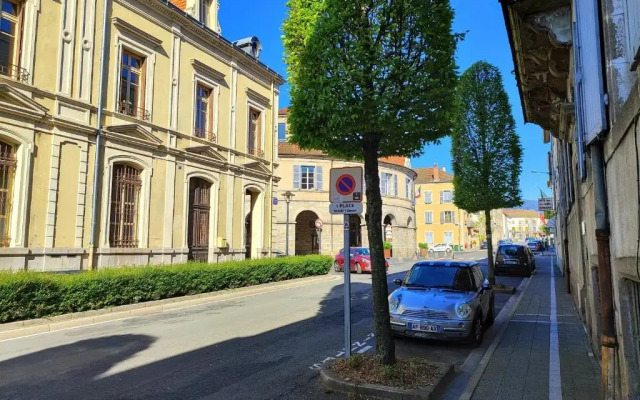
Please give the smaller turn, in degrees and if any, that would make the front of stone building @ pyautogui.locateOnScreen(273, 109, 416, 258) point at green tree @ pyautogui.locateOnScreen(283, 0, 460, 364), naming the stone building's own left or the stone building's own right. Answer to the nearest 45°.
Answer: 0° — it already faces it

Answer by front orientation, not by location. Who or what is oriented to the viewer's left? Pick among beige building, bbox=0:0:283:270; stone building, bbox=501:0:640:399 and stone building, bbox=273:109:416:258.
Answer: stone building, bbox=501:0:640:399

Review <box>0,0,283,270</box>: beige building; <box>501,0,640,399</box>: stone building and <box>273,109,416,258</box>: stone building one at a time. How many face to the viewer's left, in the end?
1

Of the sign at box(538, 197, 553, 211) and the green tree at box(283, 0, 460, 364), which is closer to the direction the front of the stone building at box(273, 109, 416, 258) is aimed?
the green tree

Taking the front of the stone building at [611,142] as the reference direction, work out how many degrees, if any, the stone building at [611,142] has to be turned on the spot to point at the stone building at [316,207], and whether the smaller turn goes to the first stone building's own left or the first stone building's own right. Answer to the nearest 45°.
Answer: approximately 45° to the first stone building's own right

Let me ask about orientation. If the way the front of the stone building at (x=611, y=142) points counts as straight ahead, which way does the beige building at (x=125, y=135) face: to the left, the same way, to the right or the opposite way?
the opposite way

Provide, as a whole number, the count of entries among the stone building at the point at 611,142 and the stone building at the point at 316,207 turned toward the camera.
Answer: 1

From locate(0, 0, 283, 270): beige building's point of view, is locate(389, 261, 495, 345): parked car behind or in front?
in front

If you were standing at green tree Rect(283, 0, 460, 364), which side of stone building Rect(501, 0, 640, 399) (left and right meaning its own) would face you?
front

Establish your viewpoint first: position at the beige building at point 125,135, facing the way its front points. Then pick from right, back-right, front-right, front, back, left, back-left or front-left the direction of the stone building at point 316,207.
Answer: left

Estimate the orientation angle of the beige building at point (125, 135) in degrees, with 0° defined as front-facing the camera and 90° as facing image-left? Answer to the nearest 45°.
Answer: approximately 315°

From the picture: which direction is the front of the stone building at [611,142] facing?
to the viewer's left

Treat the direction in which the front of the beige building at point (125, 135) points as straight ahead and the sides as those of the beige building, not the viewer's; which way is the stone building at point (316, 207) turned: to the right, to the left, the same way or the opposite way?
to the right
